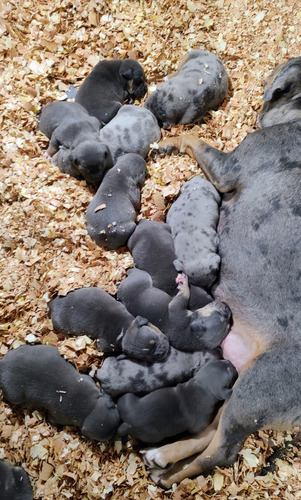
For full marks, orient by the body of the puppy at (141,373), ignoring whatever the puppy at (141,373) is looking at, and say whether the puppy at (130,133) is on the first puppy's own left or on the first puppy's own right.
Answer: on the first puppy's own left

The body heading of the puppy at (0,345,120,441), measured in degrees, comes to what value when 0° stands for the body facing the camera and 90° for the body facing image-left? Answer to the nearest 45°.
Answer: approximately 315°

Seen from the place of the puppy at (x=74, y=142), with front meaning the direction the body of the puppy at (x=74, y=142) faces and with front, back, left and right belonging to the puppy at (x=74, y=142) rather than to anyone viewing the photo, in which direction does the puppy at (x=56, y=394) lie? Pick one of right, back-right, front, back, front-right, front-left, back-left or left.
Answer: front-right

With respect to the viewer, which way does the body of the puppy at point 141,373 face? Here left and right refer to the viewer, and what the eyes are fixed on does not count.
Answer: facing to the right of the viewer

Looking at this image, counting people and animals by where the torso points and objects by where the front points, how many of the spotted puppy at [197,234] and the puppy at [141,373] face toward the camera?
1

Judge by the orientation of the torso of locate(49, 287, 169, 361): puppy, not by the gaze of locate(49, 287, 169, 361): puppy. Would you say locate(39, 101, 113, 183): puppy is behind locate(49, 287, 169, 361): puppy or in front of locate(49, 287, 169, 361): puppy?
behind

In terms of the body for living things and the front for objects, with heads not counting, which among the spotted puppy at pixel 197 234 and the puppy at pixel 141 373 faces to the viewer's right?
the puppy

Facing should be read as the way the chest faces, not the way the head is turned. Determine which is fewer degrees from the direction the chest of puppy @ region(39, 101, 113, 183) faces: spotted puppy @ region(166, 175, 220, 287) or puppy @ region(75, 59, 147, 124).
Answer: the spotted puppy
